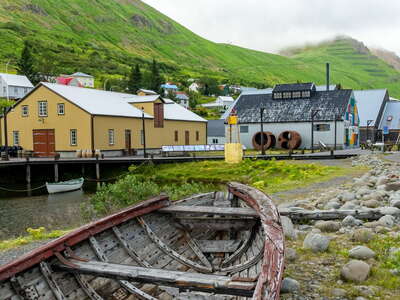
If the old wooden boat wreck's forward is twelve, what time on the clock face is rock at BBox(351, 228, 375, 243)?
The rock is roughly at 1 o'clock from the old wooden boat wreck.

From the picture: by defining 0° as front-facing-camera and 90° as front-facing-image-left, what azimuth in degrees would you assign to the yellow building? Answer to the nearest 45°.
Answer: approximately 45°

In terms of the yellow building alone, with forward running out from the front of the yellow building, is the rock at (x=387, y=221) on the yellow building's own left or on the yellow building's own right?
on the yellow building's own left

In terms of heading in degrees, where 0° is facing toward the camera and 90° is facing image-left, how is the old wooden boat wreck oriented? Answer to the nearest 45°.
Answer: approximately 225°

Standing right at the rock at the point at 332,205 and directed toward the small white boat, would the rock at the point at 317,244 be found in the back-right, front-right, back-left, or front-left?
back-left

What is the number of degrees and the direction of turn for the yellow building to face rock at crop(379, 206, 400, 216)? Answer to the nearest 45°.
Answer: approximately 45° to its left

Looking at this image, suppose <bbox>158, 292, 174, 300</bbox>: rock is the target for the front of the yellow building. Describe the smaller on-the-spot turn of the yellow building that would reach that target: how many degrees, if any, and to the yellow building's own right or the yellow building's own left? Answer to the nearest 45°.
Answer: approximately 45° to the yellow building's own left

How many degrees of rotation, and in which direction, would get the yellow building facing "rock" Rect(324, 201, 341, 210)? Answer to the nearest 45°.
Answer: approximately 45° to its left

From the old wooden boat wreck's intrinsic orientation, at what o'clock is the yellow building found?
The yellow building is roughly at 10 o'clock from the old wooden boat wreck.

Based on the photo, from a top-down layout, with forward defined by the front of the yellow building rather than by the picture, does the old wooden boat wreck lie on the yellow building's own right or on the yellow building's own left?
on the yellow building's own left

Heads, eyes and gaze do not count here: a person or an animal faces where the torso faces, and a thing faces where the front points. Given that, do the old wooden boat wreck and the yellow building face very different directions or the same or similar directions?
very different directions

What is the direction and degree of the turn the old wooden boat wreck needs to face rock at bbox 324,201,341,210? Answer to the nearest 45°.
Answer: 0° — it already faces it

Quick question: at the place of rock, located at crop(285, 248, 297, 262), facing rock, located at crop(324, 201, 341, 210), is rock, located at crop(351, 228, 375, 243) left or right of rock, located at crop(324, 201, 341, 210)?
right
